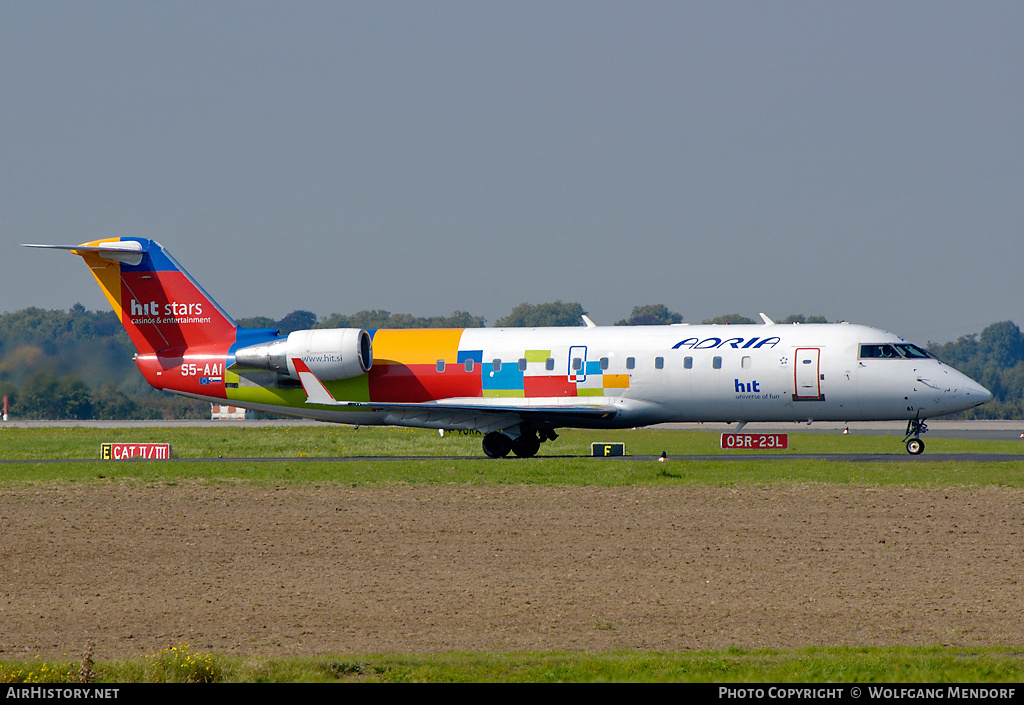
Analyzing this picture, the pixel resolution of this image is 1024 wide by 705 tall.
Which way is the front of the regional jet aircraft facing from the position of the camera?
facing to the right of the viewer
